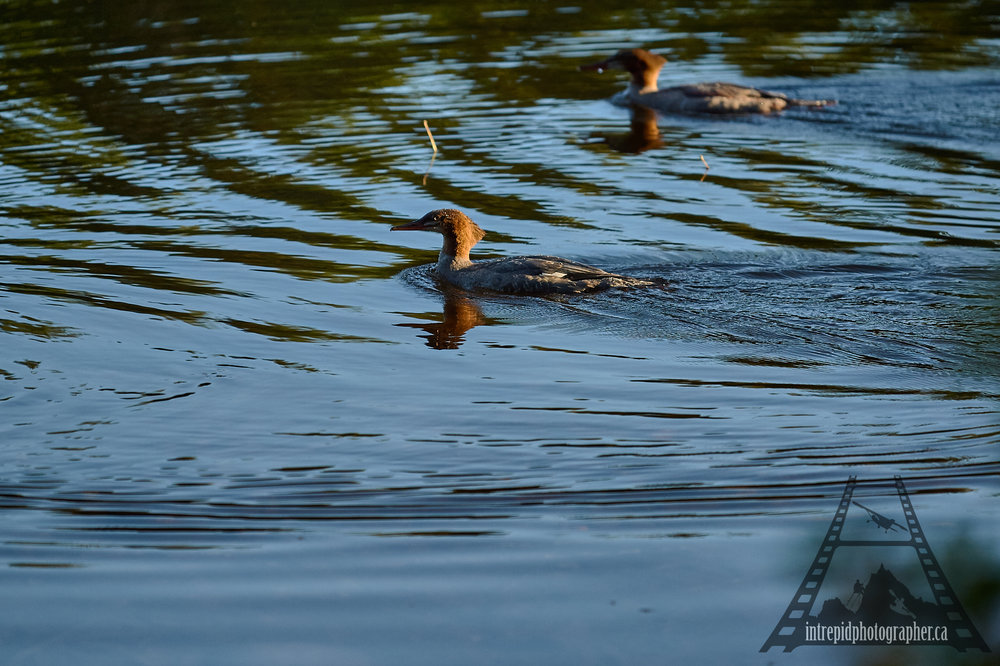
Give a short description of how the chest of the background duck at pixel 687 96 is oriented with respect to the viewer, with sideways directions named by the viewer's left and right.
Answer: facing to the left of the viewer

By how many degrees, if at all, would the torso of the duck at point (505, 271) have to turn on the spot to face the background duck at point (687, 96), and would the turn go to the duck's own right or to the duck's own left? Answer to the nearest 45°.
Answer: approximately 90° to the duck's own right

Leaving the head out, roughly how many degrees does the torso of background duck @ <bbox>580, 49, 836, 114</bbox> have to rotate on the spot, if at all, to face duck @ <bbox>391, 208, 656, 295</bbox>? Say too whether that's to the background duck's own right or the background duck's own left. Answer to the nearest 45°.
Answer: approximately 90° to the background duck's own left

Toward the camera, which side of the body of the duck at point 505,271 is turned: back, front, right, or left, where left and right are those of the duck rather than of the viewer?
left

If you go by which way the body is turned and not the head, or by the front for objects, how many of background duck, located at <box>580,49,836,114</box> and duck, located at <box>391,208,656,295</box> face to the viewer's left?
2
